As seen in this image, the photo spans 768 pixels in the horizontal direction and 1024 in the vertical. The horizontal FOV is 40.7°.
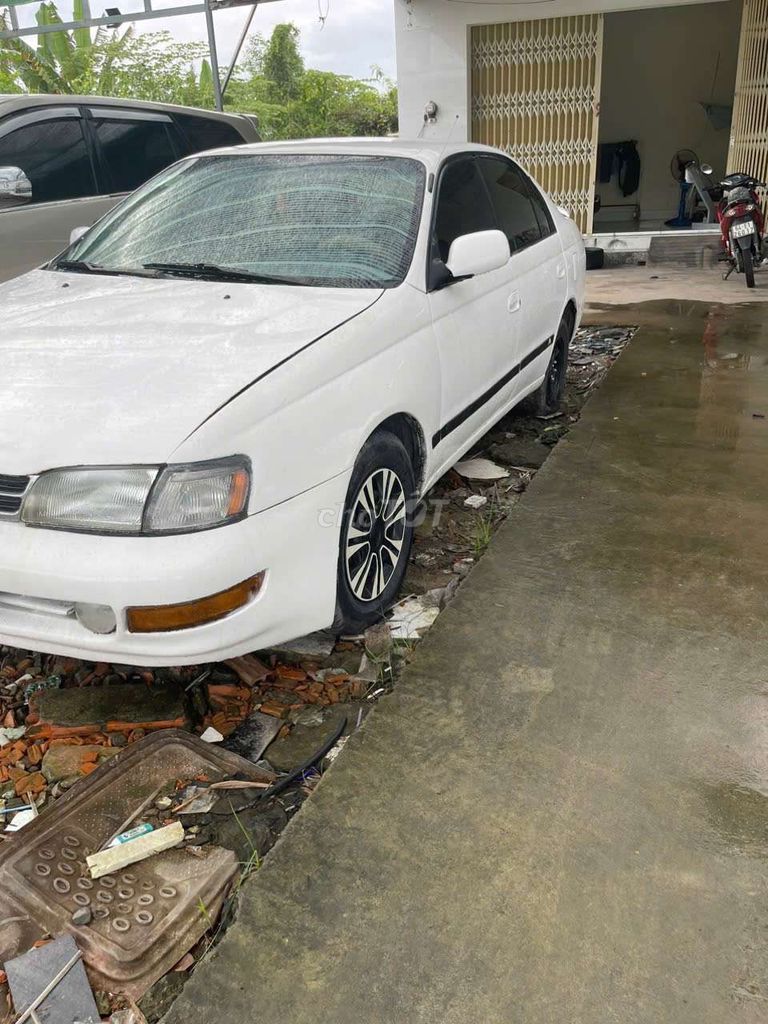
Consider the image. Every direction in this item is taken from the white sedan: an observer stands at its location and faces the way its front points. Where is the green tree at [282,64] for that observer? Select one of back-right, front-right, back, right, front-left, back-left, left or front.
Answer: back-right

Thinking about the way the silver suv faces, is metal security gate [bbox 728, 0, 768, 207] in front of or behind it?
behind

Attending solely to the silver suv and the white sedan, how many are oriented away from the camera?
0

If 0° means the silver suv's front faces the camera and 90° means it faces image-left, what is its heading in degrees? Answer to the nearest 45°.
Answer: approximately 45°

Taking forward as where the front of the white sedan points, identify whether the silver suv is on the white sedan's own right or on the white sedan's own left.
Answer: on the white sedan's own right

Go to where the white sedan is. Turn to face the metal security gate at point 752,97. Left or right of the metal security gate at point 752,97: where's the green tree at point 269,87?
left

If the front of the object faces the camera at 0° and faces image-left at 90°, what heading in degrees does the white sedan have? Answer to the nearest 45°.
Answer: approximately 45°

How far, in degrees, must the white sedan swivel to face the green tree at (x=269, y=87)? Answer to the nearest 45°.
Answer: approximately 135° to its right

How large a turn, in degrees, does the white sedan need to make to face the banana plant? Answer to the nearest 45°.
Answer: approximately 135° to its right

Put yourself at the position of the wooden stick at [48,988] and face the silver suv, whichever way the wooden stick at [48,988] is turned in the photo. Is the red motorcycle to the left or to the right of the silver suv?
right

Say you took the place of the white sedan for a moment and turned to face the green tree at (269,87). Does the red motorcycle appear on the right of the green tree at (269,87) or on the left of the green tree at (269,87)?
right

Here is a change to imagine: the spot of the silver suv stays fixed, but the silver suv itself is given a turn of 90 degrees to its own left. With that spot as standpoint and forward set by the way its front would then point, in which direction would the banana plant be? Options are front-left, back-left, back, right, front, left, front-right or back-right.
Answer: back-left

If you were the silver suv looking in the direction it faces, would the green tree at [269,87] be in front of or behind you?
behind

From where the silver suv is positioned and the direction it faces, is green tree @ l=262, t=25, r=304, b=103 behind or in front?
behind
